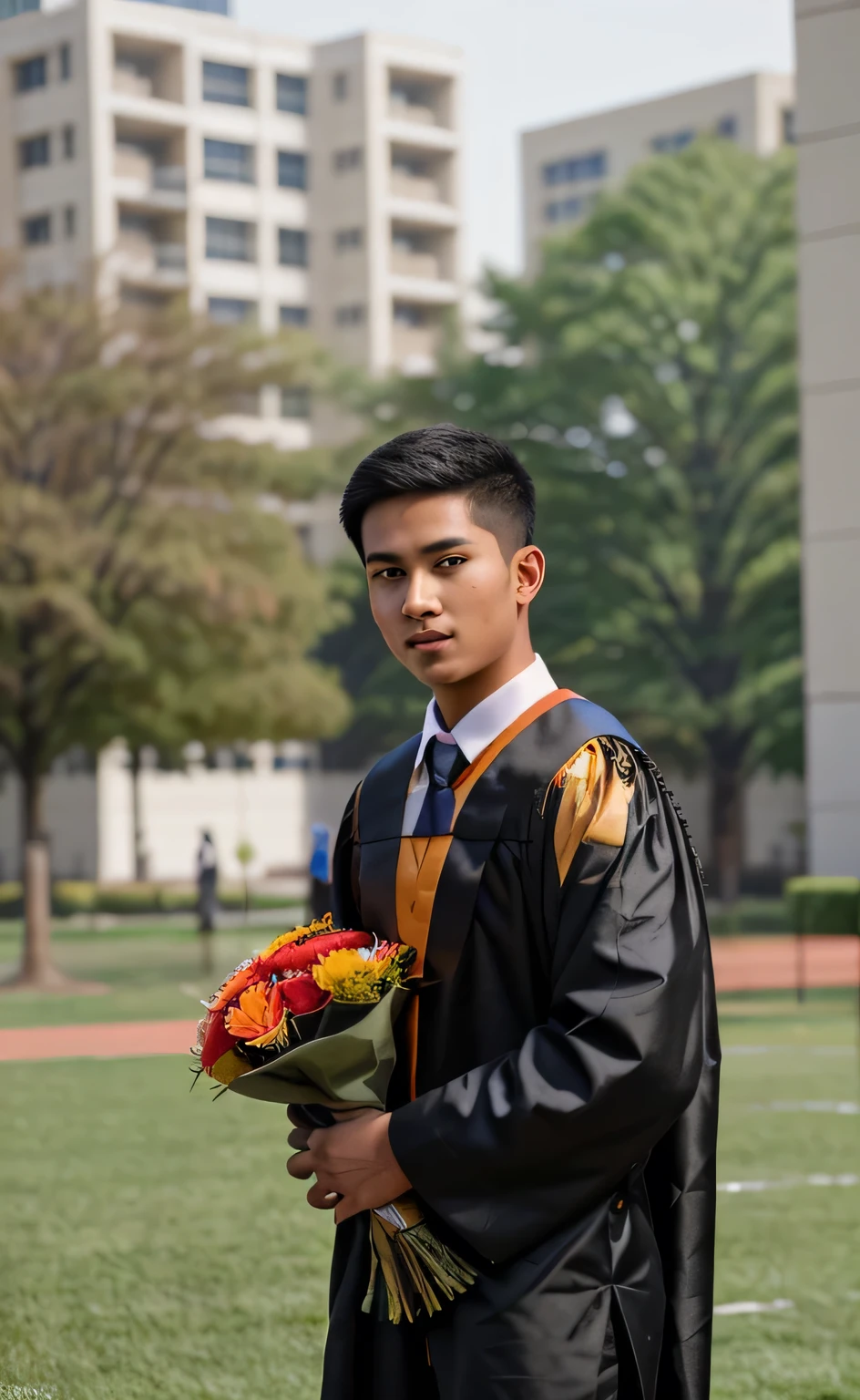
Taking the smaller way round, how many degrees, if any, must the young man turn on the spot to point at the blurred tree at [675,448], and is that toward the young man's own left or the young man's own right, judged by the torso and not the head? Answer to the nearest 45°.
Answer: approximately 135° to the young man's own right

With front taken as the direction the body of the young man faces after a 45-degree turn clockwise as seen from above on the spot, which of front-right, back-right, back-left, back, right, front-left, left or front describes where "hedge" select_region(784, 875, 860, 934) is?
right

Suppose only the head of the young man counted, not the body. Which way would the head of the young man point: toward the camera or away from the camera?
toward the camera

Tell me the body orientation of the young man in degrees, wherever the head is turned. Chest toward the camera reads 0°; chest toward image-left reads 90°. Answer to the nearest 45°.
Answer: approximately 45°

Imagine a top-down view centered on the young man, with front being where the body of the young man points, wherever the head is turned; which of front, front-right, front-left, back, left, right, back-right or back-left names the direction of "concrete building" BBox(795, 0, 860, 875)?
back-right

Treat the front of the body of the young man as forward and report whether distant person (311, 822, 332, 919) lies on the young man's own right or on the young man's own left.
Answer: on the young man's own right
